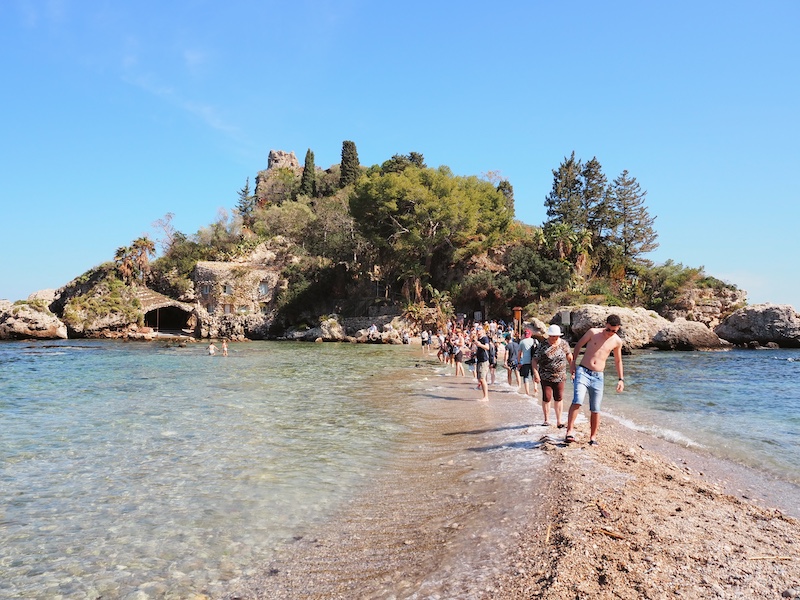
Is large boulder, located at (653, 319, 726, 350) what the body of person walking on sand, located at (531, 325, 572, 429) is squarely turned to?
no

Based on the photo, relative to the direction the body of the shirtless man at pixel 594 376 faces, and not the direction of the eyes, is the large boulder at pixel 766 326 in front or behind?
behind

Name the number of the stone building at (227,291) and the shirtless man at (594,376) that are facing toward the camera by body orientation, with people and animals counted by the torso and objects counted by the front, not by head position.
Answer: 2

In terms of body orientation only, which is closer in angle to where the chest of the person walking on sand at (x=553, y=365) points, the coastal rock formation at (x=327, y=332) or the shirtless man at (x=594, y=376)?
the shirtless man

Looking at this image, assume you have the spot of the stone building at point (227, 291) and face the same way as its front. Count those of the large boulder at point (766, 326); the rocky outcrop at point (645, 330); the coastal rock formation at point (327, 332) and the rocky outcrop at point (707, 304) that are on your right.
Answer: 0

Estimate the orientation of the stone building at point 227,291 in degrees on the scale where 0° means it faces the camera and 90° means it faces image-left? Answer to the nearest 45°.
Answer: approximately 0°

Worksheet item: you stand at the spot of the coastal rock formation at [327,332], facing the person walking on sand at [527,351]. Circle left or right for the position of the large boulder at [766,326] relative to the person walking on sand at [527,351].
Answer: left

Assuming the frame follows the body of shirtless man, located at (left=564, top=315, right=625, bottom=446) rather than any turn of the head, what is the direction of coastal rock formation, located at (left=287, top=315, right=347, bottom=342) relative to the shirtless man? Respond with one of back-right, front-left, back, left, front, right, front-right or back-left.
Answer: back-right

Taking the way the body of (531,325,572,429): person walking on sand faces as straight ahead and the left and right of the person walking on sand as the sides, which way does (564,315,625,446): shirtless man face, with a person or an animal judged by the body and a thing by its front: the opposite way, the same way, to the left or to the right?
the same way

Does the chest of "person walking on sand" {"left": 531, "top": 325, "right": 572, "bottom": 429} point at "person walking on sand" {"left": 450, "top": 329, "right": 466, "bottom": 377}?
no

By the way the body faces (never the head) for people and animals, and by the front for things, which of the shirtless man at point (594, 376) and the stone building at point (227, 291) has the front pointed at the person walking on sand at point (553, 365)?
the stone building

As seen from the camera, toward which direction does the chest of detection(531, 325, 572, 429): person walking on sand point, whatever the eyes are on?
toward the camera

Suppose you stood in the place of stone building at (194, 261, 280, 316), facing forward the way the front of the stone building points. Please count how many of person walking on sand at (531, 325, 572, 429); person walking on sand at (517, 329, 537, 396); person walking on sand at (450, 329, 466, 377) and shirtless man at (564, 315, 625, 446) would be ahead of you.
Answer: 4

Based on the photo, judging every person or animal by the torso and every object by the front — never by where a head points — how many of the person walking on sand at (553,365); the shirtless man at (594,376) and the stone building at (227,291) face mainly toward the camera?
3

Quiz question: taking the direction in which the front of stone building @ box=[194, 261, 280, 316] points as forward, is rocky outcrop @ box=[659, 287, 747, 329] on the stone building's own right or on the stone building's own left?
on the stone building's own left

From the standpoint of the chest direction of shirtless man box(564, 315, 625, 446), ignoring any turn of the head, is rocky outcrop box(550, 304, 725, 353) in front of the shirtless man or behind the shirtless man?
behind

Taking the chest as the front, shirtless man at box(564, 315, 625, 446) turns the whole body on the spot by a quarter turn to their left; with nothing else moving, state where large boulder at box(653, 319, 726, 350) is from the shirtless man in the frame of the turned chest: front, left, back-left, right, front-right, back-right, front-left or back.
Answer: left
